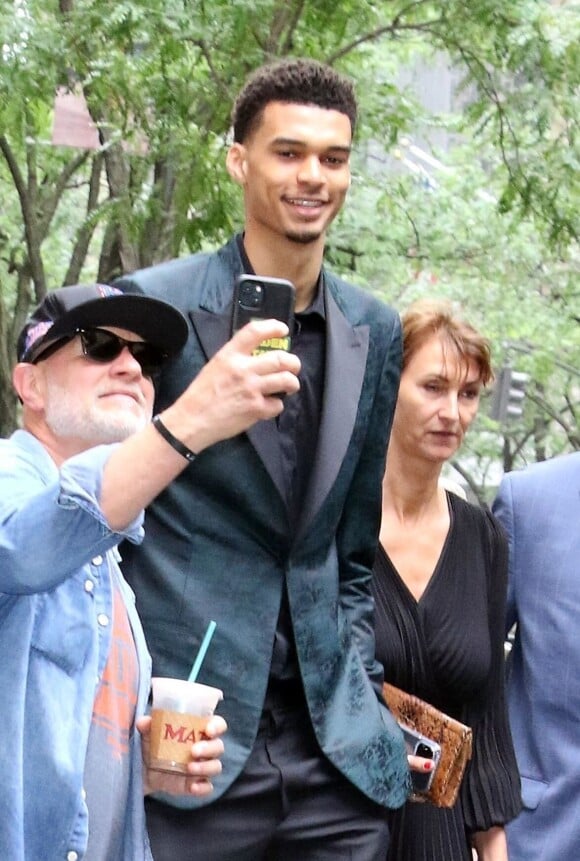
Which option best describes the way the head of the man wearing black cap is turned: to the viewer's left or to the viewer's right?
to the viewer's right

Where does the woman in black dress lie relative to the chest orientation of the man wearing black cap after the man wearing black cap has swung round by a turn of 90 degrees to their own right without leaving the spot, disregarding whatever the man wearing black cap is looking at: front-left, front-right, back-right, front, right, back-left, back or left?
back

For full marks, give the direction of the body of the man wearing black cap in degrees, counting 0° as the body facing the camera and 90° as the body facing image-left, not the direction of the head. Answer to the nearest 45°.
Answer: approximately 315°

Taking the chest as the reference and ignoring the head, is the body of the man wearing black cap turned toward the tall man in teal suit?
no
